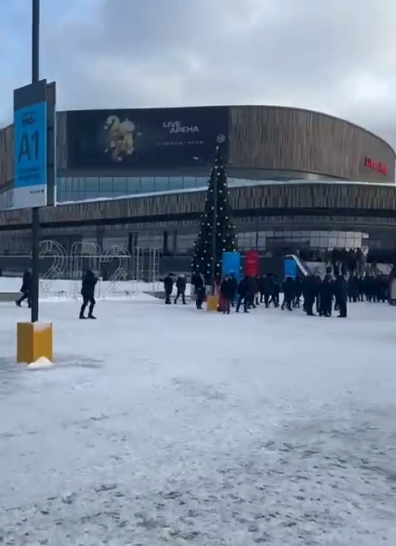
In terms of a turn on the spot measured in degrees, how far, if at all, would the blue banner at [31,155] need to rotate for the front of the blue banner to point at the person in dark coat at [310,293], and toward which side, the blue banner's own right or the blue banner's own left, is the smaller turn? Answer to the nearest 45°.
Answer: approximately 180°

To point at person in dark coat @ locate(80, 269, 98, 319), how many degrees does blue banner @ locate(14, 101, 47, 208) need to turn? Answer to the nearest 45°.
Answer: approximately 135° to its right

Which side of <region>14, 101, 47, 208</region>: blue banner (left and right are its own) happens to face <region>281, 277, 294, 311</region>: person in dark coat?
back

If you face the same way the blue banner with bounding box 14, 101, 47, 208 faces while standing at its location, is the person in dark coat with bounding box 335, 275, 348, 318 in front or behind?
behind

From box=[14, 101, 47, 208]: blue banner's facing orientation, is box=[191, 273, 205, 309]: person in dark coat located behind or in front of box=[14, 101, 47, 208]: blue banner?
behind

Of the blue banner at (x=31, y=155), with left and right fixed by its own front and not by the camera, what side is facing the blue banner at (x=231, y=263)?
back

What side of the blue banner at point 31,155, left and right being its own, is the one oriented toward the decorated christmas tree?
back

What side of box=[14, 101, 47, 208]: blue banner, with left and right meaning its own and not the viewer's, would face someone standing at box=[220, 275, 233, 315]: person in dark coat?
back

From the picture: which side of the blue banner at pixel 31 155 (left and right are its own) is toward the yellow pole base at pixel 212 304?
back

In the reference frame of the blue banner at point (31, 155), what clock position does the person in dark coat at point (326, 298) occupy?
The person in dark coat is roughly at 6 o'clock from the blue banner.

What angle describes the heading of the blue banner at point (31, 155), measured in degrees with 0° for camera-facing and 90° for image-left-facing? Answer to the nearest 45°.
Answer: approximately 45°
